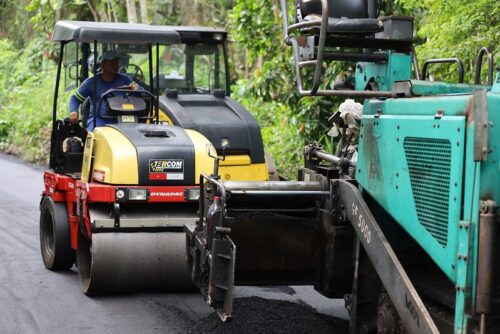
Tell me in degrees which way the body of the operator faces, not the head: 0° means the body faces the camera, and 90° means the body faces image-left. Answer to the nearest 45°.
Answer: approximately 315°

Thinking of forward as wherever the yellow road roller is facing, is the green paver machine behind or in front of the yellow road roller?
in front

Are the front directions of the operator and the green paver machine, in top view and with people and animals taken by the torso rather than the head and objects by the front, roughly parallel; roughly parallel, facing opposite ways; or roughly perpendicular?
roughly parallel

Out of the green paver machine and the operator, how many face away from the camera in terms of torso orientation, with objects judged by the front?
0

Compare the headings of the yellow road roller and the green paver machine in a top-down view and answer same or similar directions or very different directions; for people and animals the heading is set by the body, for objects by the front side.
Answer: same or similar directions

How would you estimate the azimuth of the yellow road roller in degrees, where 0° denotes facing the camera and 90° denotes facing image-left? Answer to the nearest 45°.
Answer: approximately 315°

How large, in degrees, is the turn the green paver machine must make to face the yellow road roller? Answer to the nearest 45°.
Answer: approximately 180°

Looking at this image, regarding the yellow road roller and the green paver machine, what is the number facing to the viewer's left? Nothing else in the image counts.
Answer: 0
